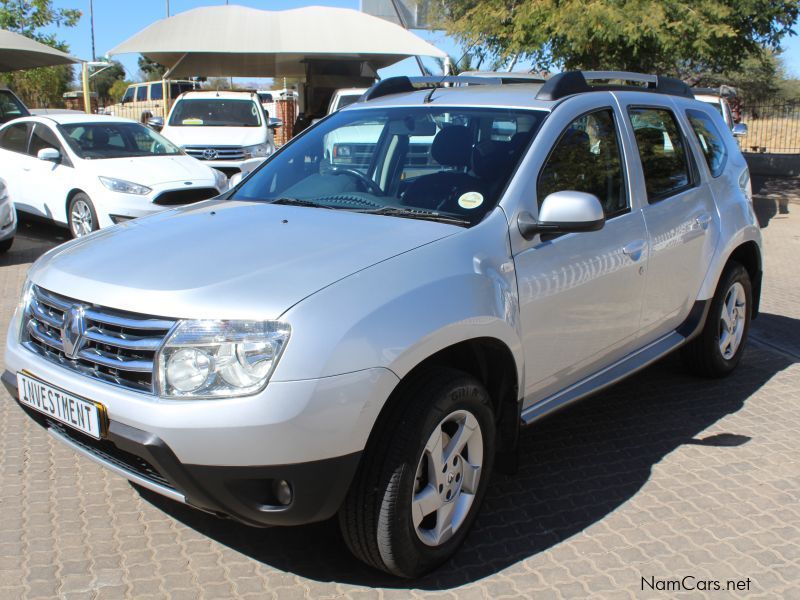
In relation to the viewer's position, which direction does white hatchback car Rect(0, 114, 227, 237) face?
facing the viewer and to the right of the viewer

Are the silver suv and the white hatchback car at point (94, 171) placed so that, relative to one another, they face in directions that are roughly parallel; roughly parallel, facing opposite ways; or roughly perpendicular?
roughly perpendicular

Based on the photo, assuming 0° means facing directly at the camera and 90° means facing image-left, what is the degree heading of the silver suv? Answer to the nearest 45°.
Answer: approximately 45°

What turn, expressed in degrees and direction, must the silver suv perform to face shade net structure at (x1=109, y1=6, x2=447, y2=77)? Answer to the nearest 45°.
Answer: approximately 135° to its right

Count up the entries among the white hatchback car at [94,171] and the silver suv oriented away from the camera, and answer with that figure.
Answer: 0

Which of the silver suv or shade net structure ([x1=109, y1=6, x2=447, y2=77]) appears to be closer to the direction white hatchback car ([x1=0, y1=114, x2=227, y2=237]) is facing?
the silver suv

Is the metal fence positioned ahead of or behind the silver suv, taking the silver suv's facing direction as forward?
behind
